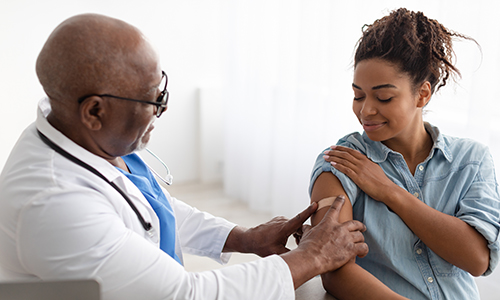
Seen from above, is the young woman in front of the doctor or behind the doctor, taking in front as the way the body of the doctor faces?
in front

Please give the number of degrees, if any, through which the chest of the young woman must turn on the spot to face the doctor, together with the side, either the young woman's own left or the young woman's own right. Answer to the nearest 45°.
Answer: approximately 45° to the young woman's own right

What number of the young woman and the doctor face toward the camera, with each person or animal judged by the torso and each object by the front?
1

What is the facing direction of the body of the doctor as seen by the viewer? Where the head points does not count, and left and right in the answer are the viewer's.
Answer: facing to the right of the viewer

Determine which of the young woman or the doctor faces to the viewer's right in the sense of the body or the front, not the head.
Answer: the doctor

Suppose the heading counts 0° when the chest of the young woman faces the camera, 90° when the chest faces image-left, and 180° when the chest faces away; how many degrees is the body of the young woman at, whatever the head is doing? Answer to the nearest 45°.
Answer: approximately 0°
